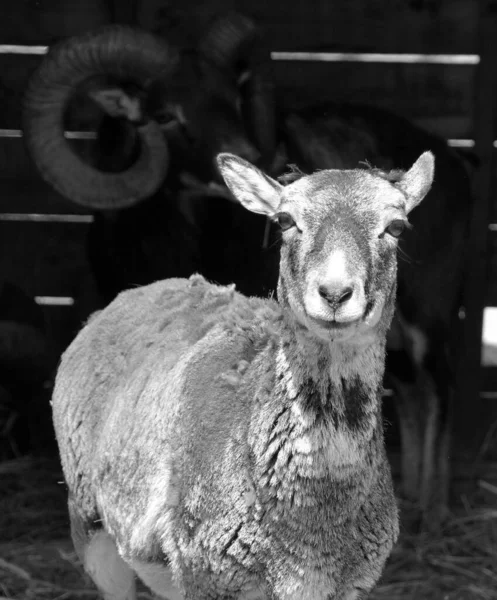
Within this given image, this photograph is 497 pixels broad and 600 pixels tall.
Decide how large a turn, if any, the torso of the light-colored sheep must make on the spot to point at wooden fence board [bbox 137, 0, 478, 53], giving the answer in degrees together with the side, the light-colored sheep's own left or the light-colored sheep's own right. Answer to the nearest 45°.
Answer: approximately 135° to the light-colored sheep's own left

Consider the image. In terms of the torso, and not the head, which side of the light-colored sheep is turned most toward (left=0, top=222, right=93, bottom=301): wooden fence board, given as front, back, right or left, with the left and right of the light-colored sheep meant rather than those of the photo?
back

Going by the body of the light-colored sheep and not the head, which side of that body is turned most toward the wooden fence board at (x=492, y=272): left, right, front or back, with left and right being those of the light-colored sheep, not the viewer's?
left

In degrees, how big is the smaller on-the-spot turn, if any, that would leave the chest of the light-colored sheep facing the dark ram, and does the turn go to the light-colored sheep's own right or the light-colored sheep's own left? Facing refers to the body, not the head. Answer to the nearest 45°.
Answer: approximately 135° to the light-colored sheep's own left

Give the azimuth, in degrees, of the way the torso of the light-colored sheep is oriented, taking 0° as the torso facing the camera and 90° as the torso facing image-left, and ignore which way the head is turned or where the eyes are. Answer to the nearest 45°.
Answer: approximately 315°

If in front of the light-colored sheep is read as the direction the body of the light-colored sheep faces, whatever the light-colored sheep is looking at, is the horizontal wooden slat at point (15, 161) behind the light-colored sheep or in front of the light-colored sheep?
behind

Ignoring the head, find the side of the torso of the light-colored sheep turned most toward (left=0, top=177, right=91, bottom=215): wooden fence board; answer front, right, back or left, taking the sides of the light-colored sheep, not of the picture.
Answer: back
